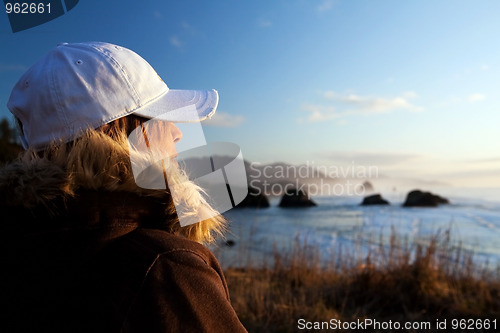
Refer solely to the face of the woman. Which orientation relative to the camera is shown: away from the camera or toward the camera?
away from the camera

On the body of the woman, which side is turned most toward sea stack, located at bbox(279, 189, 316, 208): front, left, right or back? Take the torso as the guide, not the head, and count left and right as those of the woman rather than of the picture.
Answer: front

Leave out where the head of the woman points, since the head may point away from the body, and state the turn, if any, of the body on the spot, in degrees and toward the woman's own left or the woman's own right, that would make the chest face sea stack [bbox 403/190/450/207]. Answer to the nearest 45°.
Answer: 0° — they already face it

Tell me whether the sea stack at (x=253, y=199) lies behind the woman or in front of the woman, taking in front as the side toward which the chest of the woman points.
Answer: in front

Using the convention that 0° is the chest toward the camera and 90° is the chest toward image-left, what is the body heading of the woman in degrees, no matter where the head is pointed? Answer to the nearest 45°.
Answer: approximately 225°

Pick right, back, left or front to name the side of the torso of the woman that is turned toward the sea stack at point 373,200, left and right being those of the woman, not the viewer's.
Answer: front
